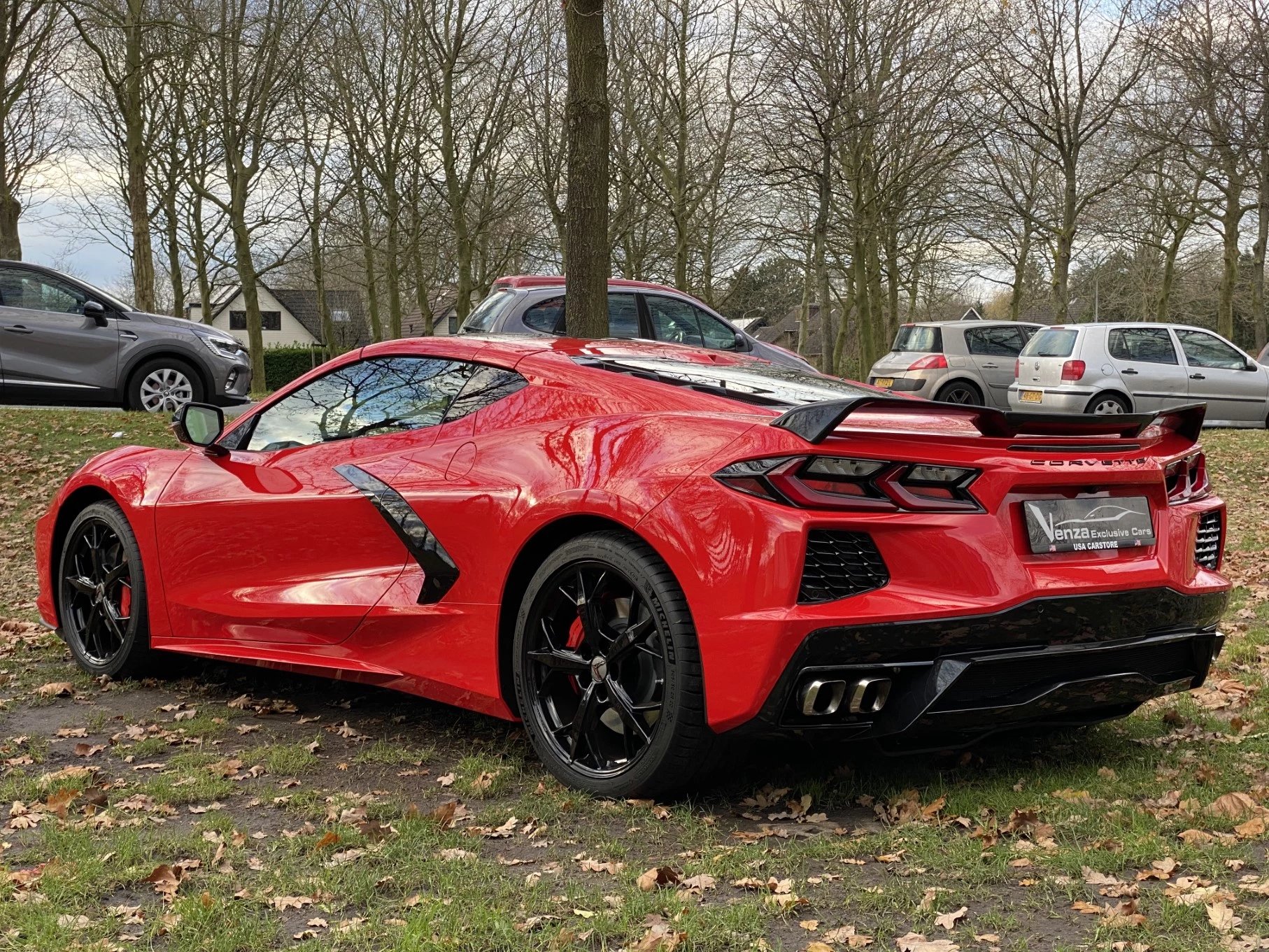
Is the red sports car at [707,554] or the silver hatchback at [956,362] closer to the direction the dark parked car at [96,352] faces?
the silver hatchback

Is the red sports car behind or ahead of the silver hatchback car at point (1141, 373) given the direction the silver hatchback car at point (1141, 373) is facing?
behind

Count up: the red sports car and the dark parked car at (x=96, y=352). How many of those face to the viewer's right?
1

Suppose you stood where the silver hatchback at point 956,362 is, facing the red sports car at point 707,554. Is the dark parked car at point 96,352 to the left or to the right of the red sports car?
right

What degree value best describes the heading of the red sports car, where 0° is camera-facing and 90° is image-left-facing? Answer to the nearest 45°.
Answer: approximately 135°

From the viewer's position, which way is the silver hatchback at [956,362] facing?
facing away from the viewer and to the right of the viewer

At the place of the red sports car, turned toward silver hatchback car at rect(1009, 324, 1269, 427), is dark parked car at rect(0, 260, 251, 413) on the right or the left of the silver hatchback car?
left

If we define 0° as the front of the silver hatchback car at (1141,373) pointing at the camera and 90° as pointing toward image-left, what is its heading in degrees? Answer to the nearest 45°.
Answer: approximately 225°

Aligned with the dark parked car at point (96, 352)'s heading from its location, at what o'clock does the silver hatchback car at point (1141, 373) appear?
The silver hatchback car is roughly at 12 o'clock from the dark parked car.

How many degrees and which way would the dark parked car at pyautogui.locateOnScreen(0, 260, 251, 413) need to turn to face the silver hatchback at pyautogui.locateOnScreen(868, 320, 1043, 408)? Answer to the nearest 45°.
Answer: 0° — it already faces it

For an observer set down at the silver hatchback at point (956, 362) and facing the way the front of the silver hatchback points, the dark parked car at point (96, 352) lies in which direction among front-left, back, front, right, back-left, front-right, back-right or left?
back

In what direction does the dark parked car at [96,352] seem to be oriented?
to the viewer's right
